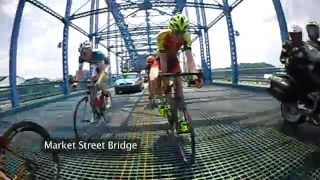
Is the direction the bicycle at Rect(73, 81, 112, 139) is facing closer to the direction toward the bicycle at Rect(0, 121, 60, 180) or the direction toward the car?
the bicycle

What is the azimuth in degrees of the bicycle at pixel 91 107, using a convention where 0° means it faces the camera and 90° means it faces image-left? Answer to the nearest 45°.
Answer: approximately 45°

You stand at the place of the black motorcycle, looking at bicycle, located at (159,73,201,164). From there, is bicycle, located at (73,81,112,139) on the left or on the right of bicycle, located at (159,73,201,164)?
right

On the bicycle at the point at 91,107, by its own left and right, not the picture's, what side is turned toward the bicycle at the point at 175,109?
left

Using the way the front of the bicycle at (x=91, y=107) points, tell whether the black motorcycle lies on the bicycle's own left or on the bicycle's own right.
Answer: on the bicycle's own left

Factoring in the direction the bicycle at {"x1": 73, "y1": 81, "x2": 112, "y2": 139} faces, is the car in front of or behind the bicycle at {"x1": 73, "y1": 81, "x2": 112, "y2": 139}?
behind

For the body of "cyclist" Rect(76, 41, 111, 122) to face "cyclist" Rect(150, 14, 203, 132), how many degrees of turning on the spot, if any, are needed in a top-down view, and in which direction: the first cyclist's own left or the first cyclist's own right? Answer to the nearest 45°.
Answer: approximately 90° to the first cyclist's own left
